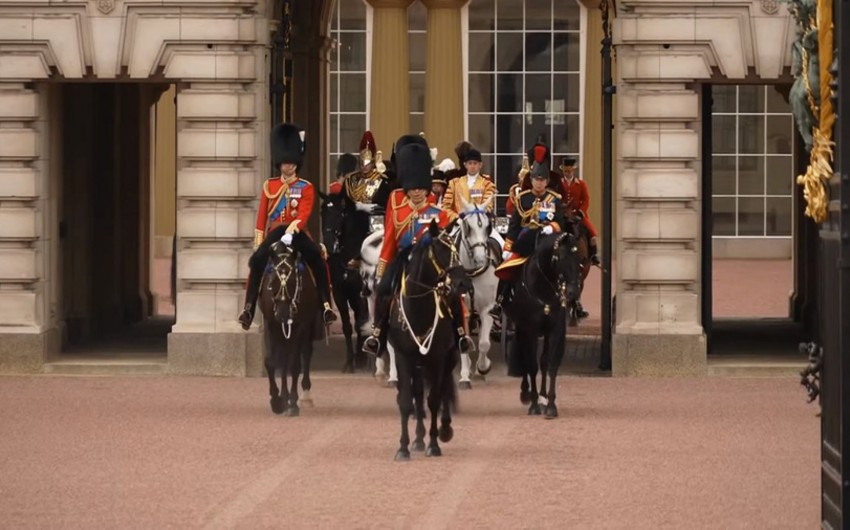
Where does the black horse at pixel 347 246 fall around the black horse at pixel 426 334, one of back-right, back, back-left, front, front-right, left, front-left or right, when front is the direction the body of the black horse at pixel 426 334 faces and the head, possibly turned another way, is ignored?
back

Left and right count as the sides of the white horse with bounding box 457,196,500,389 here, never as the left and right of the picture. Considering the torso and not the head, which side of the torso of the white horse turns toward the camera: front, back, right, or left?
front

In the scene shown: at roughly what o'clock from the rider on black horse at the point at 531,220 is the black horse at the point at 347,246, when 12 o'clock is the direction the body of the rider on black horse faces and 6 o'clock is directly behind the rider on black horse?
The black horse is roughly at 5 o'clock from the rider on black horse.

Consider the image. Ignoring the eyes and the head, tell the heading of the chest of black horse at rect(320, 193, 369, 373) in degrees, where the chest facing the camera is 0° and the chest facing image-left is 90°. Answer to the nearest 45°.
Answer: approximately 0°

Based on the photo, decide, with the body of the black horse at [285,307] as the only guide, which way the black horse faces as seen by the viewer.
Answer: toward the camera

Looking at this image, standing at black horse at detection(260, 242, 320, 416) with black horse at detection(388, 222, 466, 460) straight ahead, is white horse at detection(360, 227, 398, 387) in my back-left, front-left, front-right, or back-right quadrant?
back-left

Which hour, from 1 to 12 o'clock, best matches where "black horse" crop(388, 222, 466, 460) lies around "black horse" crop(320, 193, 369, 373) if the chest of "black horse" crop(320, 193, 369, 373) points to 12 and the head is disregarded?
"black horse" crop(388, 222, 466, 460) is roughly at 12 o'clock from "black horse" crop(320, 193, 369, 373).

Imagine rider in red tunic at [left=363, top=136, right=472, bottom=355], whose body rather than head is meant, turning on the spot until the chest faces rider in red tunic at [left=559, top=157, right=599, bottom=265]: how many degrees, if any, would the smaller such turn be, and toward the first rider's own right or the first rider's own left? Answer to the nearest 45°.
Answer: approximately 180°

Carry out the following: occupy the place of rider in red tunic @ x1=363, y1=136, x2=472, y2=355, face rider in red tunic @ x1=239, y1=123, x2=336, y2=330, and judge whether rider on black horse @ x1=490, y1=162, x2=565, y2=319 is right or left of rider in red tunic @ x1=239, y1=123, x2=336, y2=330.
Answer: right

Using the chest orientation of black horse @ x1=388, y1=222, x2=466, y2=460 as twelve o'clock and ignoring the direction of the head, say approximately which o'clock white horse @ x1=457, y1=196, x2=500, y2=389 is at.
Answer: The white horse is roughly at 6 o'clock from the black horse.

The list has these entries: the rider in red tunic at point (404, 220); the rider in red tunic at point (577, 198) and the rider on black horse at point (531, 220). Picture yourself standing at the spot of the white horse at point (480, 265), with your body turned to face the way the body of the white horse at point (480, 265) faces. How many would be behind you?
1

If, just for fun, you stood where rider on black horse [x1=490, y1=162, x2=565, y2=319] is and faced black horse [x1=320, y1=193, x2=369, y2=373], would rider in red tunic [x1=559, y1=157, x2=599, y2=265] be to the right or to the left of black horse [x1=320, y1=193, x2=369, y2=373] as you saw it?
right

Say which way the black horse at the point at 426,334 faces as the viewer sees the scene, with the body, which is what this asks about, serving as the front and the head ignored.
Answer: toward the camera
